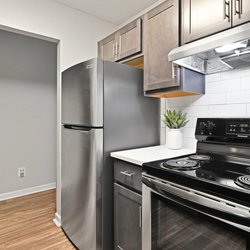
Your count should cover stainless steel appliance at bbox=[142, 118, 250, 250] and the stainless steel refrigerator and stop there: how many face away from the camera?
0

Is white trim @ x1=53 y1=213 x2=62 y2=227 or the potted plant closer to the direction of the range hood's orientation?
the white trim

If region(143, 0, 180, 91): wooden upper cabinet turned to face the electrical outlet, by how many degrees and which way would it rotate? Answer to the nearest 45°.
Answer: approximately 90° to its right

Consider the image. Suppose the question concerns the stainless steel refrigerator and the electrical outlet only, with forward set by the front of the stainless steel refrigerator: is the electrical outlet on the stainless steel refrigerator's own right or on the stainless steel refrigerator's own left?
on the stainless steel refrigerator's own right

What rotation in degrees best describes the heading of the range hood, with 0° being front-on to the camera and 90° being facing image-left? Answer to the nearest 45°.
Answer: approximately 45°

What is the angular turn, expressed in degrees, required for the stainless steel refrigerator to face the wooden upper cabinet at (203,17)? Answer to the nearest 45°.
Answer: approximately 90° to its left

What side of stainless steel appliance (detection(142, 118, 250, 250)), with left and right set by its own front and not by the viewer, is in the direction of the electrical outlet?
right

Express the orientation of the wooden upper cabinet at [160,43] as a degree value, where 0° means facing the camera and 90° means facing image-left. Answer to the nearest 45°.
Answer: approximately 45°

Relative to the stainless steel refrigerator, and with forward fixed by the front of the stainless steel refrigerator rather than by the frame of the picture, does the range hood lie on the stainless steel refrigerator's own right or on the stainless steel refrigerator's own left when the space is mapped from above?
on the stainless steel refrigerator's own left

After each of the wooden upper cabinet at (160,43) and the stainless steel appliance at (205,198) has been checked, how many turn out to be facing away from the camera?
0
